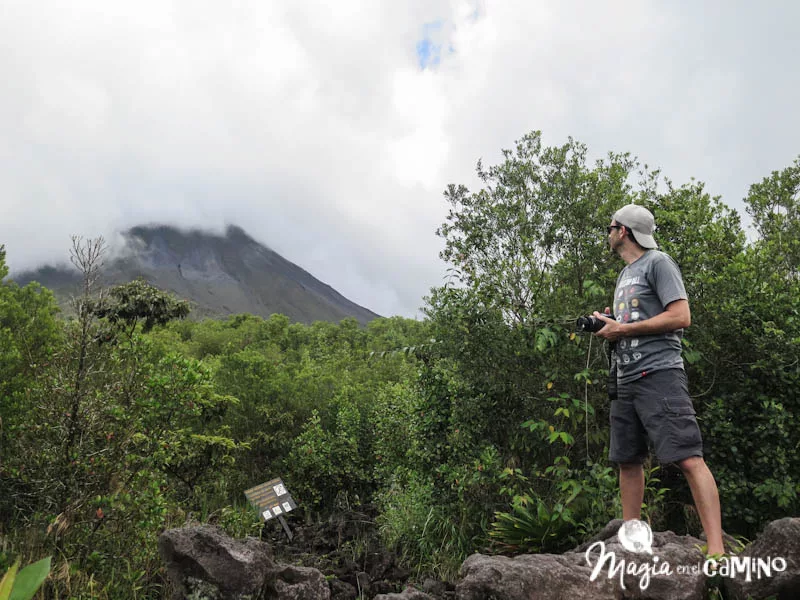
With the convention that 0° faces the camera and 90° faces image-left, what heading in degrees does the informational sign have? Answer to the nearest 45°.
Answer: approximately 0°

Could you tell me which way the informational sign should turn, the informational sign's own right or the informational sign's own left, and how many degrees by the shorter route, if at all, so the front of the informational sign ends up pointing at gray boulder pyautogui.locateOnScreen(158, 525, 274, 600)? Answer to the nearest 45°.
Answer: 0° — it already faces it

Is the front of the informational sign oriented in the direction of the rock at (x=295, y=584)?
yes

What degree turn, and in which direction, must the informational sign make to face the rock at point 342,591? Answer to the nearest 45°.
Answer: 0° — it already faces it

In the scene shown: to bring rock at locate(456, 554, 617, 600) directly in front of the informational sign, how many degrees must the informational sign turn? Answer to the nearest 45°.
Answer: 0° — it already faces it
